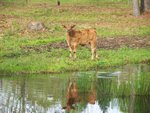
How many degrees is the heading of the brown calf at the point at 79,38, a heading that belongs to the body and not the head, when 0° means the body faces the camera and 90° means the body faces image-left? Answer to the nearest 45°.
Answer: approximately 90°
